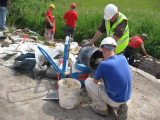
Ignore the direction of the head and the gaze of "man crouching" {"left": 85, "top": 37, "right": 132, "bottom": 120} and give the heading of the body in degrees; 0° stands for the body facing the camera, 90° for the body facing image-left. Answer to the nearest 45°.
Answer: approximately 135°

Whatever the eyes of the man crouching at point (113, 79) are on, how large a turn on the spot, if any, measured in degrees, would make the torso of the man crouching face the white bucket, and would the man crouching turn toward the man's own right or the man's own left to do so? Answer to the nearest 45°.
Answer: approximately 45° to the man's own left

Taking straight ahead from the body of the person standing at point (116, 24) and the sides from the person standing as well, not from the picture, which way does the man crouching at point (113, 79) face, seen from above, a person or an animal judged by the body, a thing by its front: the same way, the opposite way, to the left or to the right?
to the right

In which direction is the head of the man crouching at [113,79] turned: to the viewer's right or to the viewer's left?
to the viewer's left

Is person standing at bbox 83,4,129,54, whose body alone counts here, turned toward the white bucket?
yes
